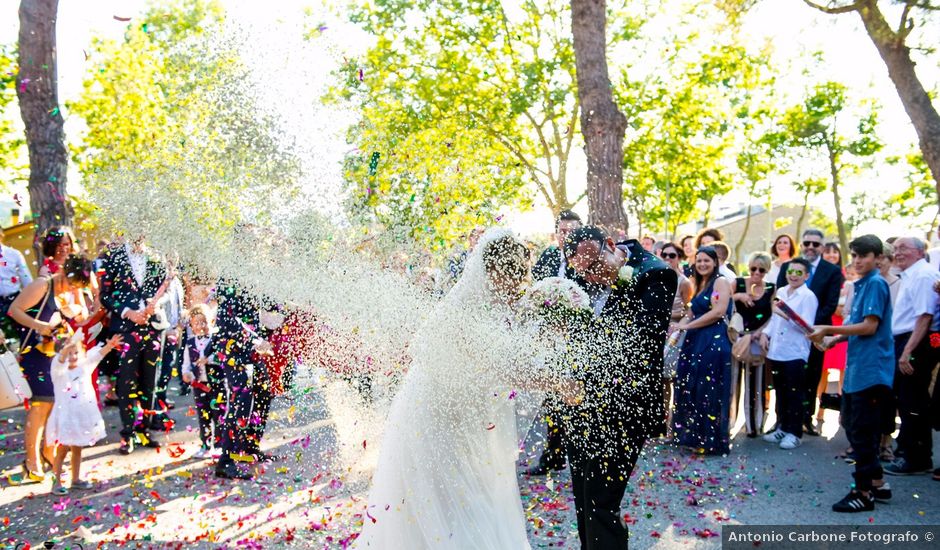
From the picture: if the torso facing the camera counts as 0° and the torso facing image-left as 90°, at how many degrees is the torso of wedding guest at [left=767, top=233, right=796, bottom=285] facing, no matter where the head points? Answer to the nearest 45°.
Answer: approximately 45°

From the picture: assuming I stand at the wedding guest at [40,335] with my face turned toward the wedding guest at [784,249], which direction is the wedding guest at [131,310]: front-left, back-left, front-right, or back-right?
front-left

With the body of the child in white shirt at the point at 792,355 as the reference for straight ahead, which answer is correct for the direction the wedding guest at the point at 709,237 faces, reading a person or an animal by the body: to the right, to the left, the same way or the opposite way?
the same way

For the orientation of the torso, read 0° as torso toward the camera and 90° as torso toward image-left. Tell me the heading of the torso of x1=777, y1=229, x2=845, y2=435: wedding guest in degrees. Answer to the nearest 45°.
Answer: approximately 45°

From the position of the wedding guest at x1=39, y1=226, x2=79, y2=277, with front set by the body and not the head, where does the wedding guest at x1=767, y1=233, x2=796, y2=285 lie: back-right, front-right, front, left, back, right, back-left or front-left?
front-left

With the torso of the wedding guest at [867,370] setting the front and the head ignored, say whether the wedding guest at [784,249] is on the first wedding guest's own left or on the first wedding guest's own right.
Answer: on the first wedding guest's own right

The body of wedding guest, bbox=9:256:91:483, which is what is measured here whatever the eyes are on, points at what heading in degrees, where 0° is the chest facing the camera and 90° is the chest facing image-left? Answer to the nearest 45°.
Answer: approximately 270°

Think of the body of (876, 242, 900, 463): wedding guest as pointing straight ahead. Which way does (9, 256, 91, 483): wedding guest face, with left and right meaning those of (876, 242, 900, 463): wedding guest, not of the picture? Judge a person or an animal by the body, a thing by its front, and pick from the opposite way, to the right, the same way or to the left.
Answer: the opposite way

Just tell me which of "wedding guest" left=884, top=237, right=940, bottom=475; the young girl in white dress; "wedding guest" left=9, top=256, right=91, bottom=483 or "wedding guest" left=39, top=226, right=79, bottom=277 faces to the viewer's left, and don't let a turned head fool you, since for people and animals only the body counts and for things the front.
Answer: "wedding guest" left=884, top=237, right=940, bottom=475

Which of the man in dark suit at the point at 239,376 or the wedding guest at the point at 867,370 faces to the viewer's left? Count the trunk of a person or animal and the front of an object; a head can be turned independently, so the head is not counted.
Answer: the wedding guest

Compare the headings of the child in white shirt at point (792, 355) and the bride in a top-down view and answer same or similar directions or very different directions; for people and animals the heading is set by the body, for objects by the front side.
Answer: very different directions

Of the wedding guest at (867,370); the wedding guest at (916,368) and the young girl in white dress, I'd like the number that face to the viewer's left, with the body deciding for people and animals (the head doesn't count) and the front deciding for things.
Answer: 2

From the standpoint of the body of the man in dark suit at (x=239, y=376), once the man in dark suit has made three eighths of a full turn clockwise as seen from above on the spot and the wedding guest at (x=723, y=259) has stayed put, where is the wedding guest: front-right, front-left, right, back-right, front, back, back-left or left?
back-left

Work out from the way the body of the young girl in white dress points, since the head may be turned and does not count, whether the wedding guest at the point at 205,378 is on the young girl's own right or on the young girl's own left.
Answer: on the young girl's own left
